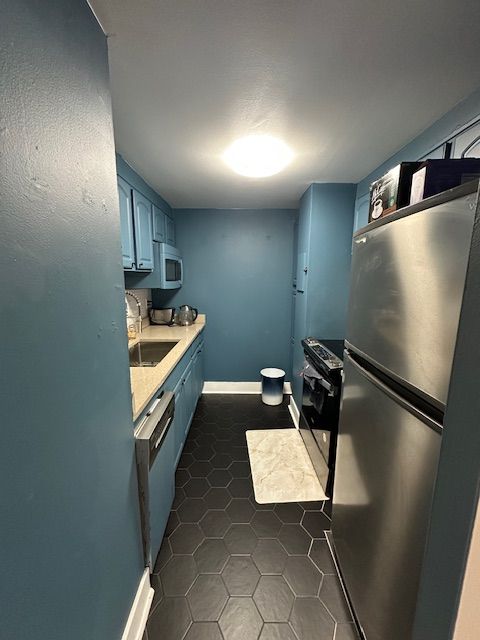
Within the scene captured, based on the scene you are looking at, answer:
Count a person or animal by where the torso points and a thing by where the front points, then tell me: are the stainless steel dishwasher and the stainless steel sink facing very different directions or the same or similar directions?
same or similar directions

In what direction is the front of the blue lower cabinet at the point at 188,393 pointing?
to the viewer's right

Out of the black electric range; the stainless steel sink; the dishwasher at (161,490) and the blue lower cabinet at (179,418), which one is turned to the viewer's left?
the black electric range

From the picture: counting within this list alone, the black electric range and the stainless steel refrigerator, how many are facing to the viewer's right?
0

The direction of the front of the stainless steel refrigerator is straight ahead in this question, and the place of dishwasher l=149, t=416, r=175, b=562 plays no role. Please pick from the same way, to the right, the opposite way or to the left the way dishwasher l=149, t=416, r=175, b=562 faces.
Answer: the opposite way

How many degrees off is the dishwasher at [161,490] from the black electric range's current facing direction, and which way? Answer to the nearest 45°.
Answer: approximately 45° to its left

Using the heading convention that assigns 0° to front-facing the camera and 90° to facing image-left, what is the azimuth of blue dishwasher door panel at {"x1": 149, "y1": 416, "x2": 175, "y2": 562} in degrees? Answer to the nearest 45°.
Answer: approximately 270°

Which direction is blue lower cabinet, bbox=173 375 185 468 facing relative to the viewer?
to the viewer's right

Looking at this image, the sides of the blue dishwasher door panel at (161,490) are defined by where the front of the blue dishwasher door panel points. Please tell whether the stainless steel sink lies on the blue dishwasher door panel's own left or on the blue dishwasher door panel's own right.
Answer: on the blue dishwasher door panel's own left

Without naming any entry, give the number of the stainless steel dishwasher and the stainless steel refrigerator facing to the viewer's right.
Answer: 1

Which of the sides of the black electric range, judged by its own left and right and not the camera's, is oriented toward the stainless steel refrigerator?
left

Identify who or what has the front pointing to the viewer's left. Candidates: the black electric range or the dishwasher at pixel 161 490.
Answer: the black electric range

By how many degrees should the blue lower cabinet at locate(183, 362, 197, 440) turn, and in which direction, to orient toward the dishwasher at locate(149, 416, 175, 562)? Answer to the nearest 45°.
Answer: approximately 90° to its right

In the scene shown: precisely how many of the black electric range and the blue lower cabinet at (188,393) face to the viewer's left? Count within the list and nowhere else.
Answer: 1

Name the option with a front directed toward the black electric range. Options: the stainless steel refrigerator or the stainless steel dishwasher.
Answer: the stainless steel dishwasher

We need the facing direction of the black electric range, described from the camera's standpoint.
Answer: facing to the left of the viewer
